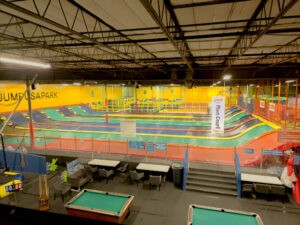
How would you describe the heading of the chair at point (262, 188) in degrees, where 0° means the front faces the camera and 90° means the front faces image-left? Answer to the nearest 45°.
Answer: approximately 180°

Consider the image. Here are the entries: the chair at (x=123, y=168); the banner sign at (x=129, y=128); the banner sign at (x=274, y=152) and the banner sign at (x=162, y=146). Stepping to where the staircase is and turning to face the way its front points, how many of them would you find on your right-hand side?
3

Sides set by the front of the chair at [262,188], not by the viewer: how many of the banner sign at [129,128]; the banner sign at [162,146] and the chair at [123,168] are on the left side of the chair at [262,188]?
3

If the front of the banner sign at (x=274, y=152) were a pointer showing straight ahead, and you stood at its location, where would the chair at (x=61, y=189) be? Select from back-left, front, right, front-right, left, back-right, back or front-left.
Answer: front-right

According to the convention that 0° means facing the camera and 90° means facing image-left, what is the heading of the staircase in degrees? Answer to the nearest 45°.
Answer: approximately 0°

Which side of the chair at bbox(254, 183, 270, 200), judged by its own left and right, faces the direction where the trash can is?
left
